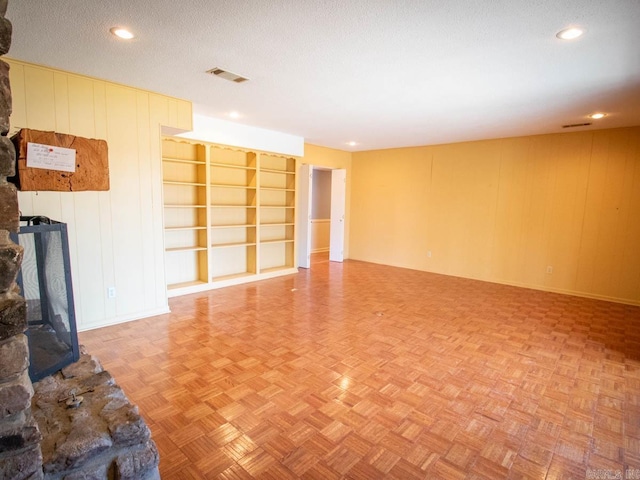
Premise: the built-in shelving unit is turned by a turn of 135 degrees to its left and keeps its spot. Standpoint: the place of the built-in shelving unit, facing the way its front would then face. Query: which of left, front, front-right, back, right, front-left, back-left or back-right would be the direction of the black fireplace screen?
back

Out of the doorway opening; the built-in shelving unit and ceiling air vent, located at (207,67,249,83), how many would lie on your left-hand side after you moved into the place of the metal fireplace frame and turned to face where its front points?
3

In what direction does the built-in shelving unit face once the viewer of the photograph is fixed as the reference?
facing the viewer and to the right of the viewer

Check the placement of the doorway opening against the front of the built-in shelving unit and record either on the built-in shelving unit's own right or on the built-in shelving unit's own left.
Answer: on the built-in shelving unit's own left

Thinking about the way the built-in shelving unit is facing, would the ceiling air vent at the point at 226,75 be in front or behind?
in front

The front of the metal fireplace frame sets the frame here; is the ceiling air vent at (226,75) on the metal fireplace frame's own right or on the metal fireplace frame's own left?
on the metal fireplace frame's own left

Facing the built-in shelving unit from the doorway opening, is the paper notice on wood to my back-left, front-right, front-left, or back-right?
front-left

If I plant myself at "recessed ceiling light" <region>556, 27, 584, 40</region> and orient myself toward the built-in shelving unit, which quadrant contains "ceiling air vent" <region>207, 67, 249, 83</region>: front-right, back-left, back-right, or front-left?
front-left

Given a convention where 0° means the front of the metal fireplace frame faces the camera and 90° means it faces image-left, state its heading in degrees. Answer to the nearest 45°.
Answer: approximately 315°

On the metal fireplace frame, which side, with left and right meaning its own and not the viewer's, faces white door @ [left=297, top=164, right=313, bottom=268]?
left

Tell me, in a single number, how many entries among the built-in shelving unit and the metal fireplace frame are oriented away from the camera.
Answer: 0
